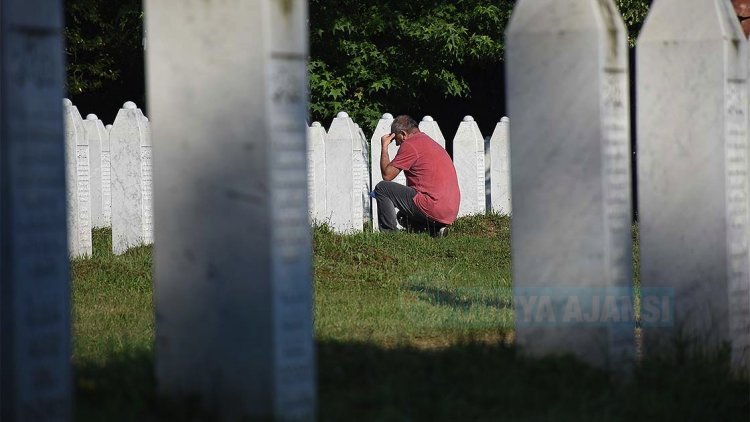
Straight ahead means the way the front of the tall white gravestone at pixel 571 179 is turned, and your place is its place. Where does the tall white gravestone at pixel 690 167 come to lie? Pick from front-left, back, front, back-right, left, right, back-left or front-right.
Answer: front-left

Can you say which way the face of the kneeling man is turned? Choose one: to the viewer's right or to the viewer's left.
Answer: to the viewer's left

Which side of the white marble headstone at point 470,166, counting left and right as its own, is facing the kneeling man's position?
right

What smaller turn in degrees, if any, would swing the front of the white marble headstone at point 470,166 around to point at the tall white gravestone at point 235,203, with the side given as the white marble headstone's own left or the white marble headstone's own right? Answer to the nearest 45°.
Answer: approximately 90° to the white marble headstone's own right
